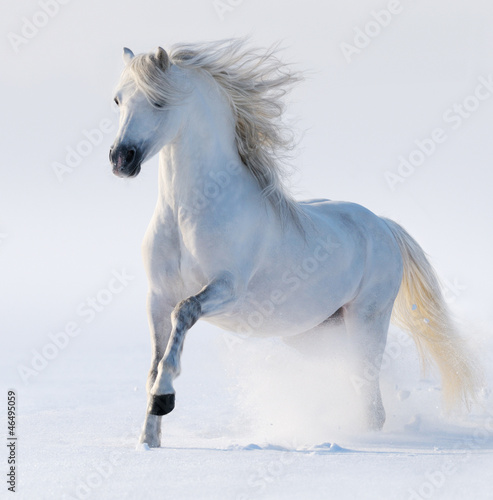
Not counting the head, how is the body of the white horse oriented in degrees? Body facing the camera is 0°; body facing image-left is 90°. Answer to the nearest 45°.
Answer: approximately 45°
